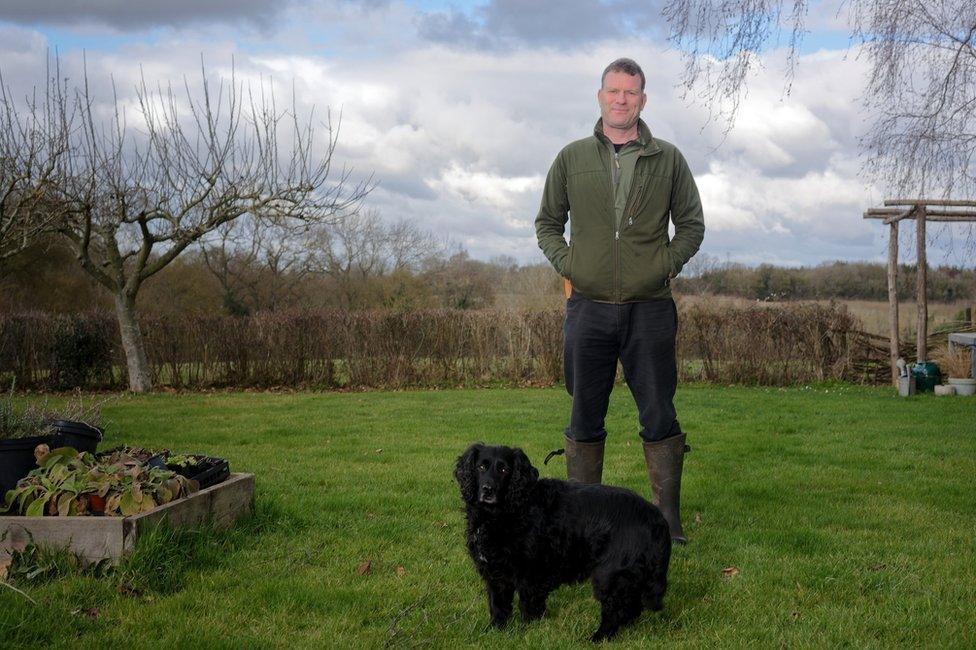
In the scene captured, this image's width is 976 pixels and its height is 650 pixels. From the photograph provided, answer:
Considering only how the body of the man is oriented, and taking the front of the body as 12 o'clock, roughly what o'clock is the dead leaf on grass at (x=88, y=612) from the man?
The dead leaf on grass is roughly at 2 o'clock from the man.

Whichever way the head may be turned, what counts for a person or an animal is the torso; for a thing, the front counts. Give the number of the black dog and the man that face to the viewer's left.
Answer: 1

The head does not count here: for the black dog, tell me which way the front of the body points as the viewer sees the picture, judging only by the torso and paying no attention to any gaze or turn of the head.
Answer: to the viewer's left

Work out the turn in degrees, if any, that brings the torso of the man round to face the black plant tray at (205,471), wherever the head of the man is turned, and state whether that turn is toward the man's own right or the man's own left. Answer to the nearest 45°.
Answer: approximately 90° to the man's own right

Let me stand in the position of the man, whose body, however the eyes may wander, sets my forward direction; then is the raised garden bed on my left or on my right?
on my right

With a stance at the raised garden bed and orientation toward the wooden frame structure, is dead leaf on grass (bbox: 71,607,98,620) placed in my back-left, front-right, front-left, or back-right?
back-right

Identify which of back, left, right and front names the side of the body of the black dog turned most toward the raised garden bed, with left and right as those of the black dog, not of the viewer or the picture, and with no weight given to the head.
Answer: front

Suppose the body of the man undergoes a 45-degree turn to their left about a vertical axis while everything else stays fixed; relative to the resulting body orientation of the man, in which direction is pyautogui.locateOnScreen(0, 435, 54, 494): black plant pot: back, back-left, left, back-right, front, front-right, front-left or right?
back-right

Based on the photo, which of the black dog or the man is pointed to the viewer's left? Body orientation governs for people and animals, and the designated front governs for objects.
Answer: the black dog

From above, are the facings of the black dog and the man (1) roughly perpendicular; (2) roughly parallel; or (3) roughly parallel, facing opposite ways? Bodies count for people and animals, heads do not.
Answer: roughly perpendicular

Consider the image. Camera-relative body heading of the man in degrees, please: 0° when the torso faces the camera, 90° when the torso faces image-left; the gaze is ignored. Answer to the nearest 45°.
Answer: approximately 0°

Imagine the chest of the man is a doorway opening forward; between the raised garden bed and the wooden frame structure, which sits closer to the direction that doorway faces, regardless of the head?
the raised garden bed

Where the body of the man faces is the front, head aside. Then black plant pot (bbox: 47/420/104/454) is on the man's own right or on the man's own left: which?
on the man's own right

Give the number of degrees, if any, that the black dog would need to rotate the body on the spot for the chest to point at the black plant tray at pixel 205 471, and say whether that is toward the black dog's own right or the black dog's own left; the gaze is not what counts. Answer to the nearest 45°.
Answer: approximately 45° to the black dog's own right

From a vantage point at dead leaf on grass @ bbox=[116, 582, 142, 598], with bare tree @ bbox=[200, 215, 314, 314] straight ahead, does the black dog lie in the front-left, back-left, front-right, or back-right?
back-right
